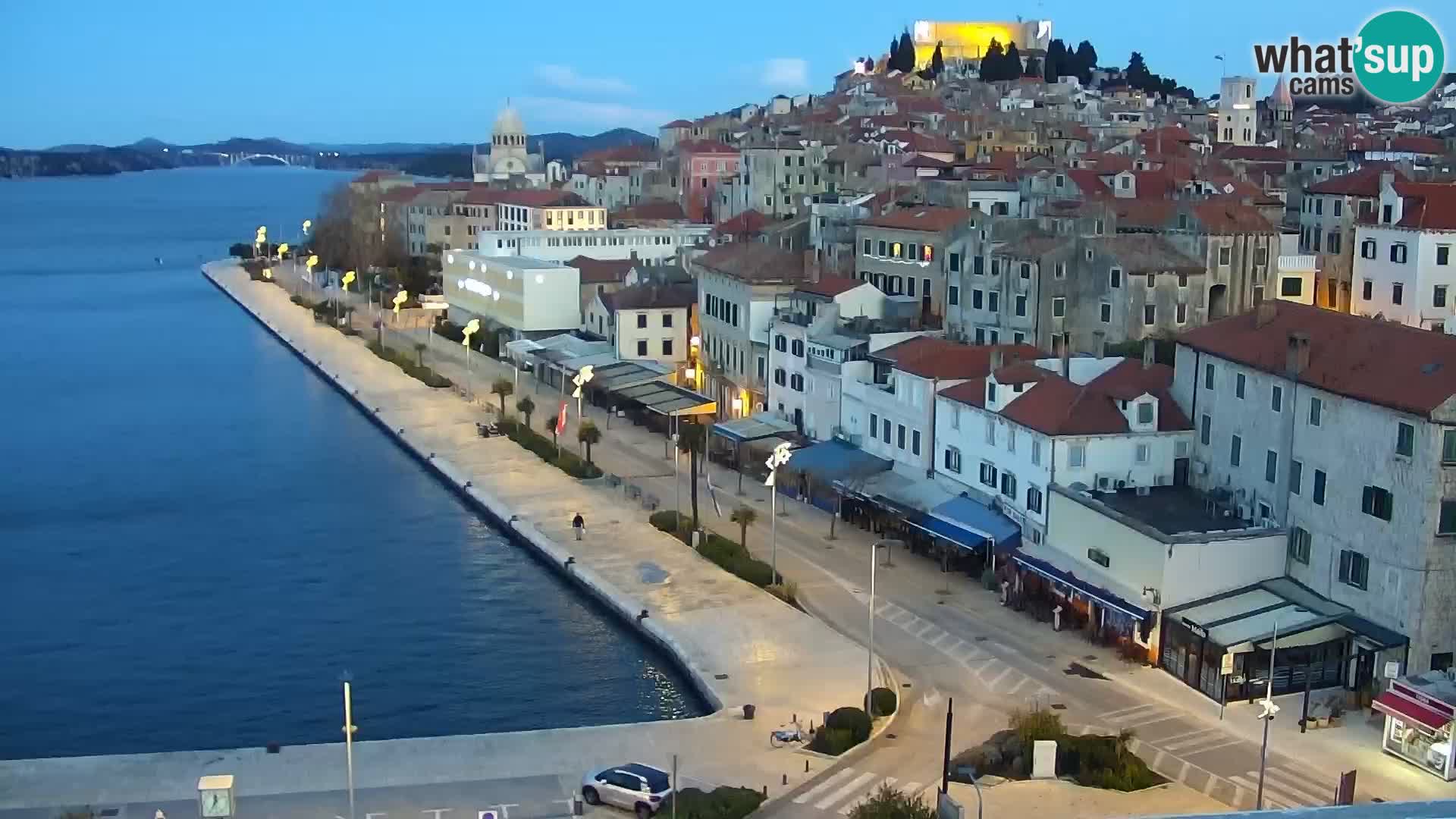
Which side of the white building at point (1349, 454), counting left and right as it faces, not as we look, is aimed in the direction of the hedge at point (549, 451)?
right

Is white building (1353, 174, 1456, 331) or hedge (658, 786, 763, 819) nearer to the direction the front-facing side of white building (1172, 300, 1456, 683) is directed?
the hedge

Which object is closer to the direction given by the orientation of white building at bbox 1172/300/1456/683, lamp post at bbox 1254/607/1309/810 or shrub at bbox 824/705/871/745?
the shrub

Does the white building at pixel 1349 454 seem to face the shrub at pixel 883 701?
yes

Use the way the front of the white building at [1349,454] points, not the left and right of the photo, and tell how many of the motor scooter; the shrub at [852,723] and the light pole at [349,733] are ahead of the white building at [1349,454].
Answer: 3

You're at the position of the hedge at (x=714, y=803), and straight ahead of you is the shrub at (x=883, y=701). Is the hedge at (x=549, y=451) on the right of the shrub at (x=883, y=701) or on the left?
left

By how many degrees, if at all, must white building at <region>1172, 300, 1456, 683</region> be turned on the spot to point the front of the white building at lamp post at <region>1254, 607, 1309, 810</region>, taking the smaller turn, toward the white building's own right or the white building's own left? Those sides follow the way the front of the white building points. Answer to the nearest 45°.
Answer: approximately 45° to the white building's own left

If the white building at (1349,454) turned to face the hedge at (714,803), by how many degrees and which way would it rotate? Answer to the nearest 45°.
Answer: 0° — it already faces it

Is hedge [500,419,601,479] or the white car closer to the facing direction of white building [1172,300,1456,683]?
the white car

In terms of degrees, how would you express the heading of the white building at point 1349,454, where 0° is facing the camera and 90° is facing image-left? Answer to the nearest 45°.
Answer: approximately 45°
